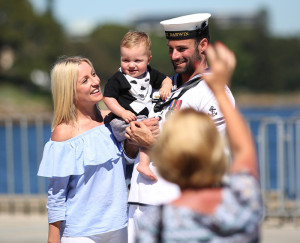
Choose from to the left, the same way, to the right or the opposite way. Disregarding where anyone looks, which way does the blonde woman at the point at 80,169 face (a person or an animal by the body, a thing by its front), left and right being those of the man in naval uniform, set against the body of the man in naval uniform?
to the left

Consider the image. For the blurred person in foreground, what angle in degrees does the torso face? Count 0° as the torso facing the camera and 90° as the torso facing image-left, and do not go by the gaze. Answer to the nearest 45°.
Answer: approximately 180°

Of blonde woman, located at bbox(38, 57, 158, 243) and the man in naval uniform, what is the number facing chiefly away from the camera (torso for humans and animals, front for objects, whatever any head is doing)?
0

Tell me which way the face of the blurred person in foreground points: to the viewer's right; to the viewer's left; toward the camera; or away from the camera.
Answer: away from the camera

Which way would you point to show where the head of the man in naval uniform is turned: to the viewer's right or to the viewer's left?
to the viewer's left

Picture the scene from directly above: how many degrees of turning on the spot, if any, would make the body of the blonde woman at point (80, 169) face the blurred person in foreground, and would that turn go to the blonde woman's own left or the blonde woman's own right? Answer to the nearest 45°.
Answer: approximately 45° to the blonde woman's own right

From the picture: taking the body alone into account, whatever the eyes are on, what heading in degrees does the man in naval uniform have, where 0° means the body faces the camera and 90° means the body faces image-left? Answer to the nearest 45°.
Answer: approximately 45°

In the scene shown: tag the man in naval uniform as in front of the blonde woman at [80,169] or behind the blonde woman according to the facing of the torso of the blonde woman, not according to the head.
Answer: in front

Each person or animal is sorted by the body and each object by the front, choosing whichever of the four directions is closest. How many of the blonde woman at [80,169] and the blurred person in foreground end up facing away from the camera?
1

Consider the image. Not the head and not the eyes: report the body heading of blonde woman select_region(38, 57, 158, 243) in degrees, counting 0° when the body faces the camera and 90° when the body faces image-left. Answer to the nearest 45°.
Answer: approximately 315°

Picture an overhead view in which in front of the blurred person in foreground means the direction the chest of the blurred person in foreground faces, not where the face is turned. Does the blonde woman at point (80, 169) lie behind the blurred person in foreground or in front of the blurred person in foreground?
in front
